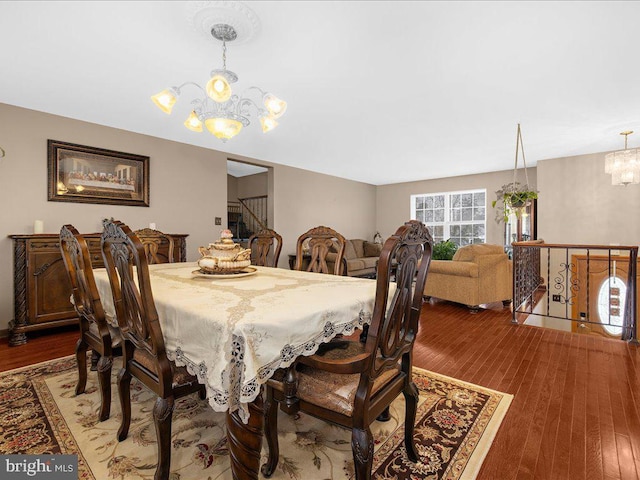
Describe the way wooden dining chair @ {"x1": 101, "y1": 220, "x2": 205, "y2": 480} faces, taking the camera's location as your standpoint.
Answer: facing away from the viewer and to the right of the viewer

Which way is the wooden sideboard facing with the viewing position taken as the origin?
facing the viewer and to the right of the viewer

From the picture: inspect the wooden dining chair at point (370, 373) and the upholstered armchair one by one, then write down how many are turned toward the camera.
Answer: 0

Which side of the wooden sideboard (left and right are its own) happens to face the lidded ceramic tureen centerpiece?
front

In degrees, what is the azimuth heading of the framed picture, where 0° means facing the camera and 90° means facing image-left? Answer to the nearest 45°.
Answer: approximately 315°

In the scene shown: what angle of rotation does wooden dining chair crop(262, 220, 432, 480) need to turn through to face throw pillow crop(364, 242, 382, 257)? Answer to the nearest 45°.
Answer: approximately 45° to its right

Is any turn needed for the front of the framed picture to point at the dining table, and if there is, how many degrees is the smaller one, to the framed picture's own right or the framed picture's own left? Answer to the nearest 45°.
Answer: approximately 45° to the framed picture's own right

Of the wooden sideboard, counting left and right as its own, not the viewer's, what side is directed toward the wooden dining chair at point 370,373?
front

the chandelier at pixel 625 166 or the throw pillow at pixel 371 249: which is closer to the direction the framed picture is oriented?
the chandelier

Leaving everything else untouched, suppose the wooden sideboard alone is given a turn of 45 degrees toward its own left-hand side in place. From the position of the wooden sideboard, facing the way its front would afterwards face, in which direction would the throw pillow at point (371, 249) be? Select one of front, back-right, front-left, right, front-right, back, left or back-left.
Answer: front

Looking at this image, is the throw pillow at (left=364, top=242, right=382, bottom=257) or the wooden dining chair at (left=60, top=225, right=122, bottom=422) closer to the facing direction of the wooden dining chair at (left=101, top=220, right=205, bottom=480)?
the throw pillow

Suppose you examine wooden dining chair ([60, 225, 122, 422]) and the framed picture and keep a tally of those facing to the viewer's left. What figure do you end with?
0

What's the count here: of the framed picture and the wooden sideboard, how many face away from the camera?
0

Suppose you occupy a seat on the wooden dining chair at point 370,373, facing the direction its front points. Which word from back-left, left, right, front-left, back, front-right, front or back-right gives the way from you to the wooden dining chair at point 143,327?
front-left

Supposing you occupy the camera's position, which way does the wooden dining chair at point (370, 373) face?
facing away from the viewer and to the left of the viewer

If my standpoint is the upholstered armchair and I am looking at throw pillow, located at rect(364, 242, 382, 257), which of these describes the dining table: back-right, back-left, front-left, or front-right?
back-left
